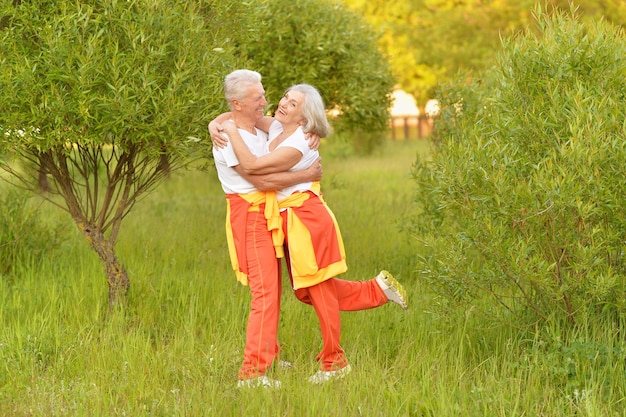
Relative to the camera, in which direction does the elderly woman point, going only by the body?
to the viewer's left

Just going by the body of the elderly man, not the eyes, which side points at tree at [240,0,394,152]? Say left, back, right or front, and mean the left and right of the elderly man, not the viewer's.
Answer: left

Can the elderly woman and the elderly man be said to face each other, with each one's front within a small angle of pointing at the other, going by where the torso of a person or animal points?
yes

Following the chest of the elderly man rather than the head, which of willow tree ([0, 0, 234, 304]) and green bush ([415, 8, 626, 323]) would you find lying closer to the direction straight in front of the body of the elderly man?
the green bush

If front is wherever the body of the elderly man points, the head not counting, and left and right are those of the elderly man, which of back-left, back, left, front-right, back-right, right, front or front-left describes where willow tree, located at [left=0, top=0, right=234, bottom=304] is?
back-left

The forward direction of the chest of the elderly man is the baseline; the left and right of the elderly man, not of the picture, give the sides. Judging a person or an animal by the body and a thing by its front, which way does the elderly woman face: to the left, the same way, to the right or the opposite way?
the opposite way

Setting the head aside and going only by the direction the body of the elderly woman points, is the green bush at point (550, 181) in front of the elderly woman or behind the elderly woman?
behind

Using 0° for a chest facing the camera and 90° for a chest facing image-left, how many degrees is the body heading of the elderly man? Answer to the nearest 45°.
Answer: approximately 270°

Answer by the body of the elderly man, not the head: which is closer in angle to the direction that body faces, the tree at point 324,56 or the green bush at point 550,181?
the green bush

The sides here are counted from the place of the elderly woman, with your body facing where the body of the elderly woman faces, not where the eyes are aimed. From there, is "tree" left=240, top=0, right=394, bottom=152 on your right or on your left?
on your right
